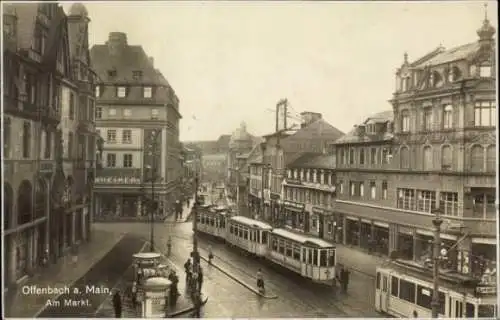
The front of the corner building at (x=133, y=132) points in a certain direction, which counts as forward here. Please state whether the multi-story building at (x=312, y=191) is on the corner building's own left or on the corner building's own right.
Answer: on the corner building's own left

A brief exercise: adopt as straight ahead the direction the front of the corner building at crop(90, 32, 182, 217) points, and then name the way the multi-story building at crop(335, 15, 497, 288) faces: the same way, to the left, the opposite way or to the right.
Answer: to the right

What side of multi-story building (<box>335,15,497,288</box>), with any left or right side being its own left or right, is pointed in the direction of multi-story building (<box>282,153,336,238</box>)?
right

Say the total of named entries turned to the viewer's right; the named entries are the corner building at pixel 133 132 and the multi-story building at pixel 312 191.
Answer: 0

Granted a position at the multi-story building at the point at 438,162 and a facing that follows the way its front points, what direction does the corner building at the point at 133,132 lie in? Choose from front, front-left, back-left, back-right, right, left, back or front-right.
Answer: front-right

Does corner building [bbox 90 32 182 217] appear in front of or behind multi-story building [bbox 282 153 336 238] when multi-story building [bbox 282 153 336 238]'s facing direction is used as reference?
in front

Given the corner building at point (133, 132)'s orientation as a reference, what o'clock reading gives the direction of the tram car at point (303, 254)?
The tram car is roughly at 11 o'clock from the corner building.

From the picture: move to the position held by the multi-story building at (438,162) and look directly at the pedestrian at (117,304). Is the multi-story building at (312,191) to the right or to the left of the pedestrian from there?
right

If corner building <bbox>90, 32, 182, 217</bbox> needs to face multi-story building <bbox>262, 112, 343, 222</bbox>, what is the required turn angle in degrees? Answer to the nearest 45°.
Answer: approximately 90° to its left

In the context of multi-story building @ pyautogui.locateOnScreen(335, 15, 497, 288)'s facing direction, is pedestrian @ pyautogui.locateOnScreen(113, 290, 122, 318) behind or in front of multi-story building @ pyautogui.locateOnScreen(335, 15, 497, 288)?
in front

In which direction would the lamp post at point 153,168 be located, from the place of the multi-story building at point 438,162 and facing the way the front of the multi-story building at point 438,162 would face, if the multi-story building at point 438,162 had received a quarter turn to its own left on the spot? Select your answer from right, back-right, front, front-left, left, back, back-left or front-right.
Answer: back-right

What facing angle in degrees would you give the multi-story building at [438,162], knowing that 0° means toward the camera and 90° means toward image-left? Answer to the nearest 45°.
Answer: approximately 45°
